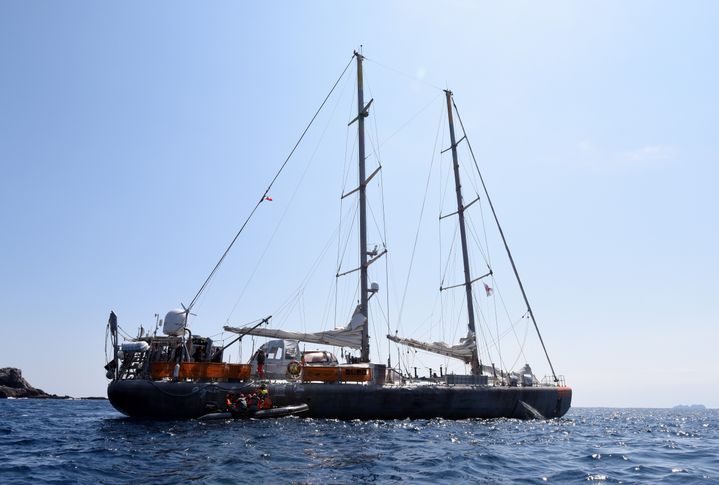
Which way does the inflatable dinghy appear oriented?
to the viewer's right

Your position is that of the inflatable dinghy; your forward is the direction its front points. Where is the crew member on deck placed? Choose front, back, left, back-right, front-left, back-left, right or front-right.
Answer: left
